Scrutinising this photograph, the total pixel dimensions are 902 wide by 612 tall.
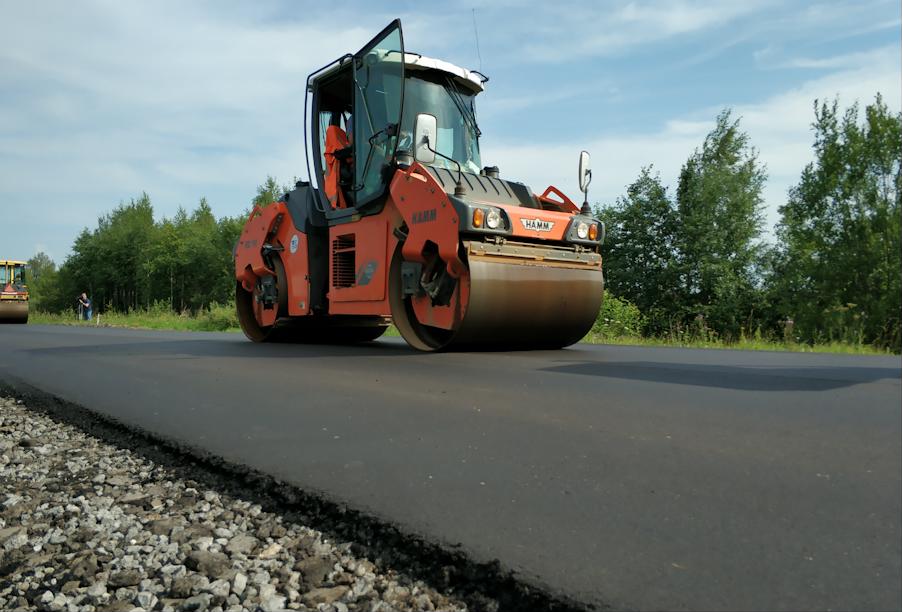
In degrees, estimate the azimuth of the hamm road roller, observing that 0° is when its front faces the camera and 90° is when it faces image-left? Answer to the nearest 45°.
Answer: approximately 315°

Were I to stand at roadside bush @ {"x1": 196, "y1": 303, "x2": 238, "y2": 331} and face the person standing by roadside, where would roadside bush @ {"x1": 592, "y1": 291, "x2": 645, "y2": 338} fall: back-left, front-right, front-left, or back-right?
back-right

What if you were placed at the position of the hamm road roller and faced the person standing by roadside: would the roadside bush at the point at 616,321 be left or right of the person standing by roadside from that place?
right

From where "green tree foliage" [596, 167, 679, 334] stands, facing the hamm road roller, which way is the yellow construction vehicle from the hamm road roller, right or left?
right

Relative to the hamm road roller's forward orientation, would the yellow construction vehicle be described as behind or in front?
behind

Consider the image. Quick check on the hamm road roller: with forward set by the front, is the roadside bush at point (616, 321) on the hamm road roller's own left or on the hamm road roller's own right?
on the hamm road roller's own left

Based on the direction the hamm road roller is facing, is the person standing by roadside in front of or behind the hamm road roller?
behind

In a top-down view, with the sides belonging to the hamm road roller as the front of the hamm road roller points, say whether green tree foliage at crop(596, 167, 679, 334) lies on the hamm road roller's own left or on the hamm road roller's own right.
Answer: on the hamm road roller's own left
